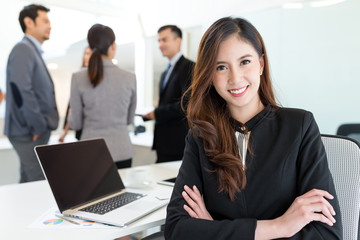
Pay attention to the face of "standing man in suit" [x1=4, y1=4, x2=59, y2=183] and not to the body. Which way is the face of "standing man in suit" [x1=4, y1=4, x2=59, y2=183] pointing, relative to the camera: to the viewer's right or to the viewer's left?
to the viewer's right

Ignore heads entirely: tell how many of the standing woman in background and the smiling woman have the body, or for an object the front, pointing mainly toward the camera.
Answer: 1

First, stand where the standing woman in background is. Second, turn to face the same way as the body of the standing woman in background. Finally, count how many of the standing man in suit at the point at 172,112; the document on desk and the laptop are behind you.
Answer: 2

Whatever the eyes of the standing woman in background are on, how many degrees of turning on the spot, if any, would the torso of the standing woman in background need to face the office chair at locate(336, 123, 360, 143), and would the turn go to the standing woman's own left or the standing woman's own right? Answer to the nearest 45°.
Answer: approximately 90° to the standing woman's own right

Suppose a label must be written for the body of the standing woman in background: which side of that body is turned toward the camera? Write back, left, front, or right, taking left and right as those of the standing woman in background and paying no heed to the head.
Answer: back

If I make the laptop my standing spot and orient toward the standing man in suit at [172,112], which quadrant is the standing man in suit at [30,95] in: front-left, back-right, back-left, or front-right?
front-left

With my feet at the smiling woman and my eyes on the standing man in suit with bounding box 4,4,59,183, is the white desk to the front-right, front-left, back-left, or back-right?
front-left

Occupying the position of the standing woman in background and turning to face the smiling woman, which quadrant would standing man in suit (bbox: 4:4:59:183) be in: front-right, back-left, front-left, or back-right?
back-right

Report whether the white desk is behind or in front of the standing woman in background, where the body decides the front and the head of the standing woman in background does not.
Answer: behind

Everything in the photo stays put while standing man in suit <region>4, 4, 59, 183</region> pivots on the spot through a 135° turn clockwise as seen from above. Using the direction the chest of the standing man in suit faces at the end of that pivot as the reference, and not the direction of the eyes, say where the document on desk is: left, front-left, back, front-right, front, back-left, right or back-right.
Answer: front-left

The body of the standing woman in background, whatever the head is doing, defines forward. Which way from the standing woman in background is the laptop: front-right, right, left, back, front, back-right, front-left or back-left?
back

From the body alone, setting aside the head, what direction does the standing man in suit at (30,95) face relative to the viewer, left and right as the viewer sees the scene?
facing to the right of the viewer

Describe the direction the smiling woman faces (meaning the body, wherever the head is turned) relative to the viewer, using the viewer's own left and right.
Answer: facing the viewer

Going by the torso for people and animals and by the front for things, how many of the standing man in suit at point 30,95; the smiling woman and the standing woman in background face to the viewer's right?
1
